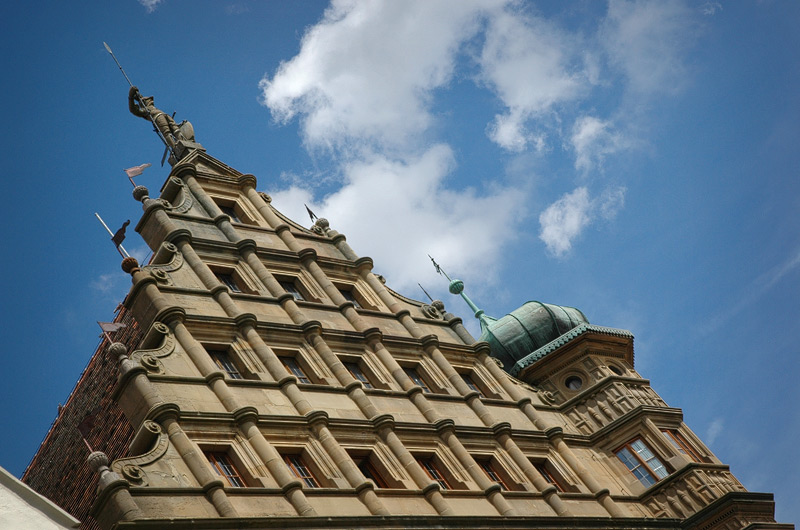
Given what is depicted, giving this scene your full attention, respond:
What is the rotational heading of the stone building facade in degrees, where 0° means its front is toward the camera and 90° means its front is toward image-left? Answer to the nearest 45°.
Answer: approximately 315°
